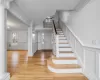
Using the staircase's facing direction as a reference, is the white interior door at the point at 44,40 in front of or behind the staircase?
behind

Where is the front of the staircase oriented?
toward the camera
